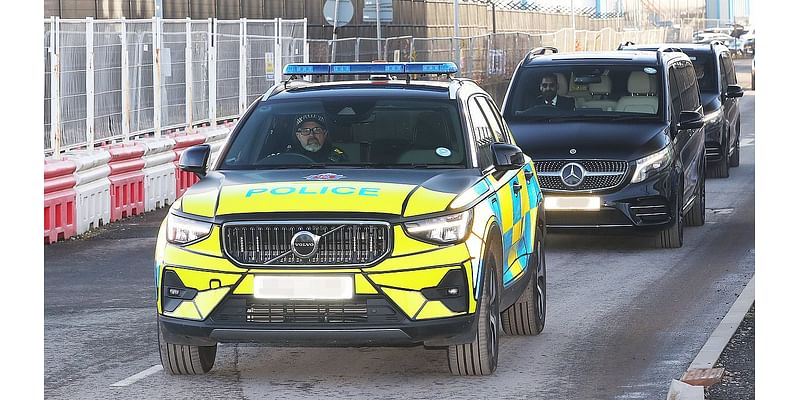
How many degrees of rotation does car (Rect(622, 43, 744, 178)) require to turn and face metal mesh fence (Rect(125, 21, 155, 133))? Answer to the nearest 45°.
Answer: approximately 45° to its right

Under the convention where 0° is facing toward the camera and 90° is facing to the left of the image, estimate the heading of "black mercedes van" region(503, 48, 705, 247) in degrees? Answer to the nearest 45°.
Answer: approximately 0°

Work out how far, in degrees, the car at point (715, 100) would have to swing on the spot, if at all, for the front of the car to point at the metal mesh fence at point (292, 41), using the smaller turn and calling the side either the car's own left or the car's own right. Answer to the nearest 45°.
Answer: approximately 135° to the car's own right

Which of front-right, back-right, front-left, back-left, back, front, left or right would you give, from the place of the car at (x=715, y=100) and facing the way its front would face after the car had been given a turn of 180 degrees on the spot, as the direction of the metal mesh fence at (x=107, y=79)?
back-left

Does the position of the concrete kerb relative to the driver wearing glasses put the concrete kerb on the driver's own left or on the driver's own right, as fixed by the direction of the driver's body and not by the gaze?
on the driver's own left

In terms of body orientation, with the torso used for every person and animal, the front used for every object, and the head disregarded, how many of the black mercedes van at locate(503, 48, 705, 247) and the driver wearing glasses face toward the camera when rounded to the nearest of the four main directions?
2

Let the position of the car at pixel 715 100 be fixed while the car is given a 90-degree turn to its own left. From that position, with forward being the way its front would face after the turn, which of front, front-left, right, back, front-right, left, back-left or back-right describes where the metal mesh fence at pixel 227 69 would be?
back

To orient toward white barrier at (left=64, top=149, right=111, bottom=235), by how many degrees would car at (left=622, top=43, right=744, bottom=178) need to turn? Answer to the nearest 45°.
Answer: approximately 45° to its right

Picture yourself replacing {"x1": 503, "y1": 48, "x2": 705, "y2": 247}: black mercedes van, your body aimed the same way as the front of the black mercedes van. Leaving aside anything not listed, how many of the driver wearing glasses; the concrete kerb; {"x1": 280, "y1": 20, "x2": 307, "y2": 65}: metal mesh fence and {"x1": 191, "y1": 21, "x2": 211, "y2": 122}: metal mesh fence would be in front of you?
2

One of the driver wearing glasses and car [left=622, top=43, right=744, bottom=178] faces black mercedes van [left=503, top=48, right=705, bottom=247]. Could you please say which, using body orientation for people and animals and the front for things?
the car

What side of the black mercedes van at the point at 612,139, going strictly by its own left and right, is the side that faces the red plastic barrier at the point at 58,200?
right

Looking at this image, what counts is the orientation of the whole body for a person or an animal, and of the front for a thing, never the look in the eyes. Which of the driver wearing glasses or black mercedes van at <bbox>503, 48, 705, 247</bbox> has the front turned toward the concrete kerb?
the black mercedes van
